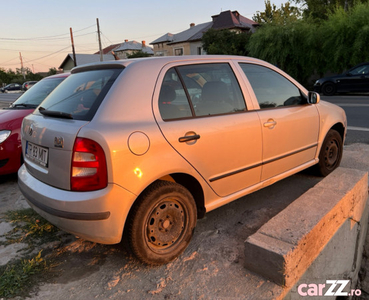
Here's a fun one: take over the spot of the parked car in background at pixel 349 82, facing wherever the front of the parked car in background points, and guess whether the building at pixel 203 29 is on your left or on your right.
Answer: on your right

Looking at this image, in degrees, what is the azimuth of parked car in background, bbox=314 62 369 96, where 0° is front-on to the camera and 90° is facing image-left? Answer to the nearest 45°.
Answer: approximately 90°

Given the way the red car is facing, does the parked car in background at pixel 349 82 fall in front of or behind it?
behind

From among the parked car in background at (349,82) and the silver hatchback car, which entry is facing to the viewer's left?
the parked car in background

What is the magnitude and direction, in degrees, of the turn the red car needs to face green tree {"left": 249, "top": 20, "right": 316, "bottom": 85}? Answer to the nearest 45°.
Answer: approximately 180°

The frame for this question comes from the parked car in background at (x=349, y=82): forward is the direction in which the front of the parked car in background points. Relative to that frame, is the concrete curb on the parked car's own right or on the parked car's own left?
on the parked car's own left

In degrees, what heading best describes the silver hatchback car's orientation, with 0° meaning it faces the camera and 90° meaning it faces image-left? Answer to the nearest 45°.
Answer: approximately 225°

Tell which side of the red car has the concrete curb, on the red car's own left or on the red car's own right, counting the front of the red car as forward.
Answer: on the red car's own left

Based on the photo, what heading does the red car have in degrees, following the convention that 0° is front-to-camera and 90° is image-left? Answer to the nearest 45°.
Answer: approximately 45°
